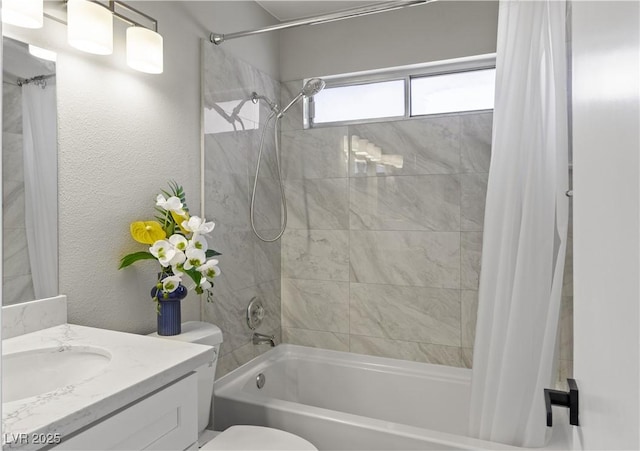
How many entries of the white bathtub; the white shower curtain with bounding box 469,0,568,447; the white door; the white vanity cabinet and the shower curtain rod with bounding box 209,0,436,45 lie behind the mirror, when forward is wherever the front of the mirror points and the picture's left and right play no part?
0

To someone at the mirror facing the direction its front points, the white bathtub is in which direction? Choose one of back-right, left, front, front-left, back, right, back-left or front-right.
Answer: front-left

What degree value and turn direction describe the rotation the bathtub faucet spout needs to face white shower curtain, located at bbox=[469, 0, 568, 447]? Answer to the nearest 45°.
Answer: approximately 45° to its right

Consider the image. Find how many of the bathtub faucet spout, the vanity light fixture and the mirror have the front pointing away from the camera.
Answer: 0

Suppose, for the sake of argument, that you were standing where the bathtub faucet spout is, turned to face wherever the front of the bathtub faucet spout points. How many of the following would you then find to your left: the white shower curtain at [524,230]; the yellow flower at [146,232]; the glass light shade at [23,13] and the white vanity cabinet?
0

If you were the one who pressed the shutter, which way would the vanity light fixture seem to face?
facing the viewer and to the right of the viewer

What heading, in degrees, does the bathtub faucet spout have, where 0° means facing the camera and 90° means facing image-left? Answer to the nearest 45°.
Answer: approximately 270°

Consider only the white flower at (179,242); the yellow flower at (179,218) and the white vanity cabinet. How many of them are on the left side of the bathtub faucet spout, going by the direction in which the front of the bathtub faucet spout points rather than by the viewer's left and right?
0

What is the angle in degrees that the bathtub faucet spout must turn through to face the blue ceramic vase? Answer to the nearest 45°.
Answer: approximately 135° to its right

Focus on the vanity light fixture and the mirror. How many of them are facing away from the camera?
0

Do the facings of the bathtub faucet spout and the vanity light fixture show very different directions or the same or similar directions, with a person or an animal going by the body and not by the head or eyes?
same or similar directions

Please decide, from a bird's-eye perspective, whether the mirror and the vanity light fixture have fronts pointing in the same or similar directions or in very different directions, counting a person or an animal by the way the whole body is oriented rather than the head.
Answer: same or similar directions
